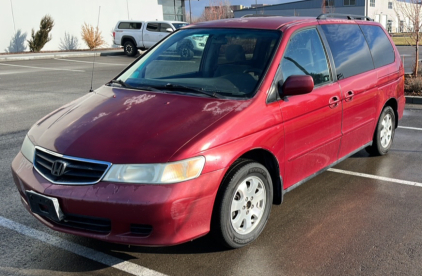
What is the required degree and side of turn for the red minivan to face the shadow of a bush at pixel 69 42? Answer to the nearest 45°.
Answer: approximately 135° to its right

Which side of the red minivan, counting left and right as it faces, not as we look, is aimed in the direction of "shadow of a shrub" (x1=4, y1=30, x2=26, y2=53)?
right

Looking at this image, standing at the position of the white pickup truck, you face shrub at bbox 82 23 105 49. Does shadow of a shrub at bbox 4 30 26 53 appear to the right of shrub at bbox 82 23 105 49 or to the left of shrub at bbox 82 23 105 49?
left

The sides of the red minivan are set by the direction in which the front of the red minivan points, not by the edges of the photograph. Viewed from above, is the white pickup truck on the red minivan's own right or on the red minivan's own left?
on the red minivan's own right

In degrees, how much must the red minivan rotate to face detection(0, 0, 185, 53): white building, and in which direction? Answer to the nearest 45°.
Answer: approximately 135° to its right

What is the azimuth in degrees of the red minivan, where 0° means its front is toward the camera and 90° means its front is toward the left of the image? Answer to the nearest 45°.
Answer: approximately 45°
